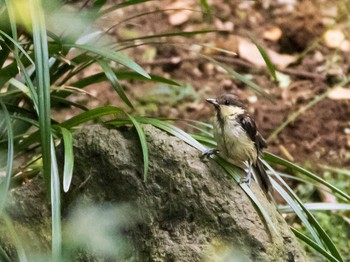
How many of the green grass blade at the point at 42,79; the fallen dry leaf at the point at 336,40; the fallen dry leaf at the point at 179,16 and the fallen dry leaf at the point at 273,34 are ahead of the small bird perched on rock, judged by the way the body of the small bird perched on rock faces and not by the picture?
1

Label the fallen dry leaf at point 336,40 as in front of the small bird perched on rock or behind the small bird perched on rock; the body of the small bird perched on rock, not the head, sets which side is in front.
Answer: behind

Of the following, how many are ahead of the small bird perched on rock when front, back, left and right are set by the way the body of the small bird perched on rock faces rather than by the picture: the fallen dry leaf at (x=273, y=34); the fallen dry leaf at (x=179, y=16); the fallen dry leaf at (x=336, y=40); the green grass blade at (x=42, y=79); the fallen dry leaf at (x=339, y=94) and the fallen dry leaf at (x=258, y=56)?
1

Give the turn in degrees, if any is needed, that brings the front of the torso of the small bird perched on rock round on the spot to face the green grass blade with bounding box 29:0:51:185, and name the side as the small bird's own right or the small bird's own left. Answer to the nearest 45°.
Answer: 0° — it already faces it

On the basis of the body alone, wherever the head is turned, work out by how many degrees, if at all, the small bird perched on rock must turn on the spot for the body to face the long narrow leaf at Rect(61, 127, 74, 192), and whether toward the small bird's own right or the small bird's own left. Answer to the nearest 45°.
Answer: approximately 45° to the small bird's own right

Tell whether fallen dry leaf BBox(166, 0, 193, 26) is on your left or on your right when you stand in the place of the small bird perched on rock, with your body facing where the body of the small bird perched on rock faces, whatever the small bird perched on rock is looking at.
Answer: on your right

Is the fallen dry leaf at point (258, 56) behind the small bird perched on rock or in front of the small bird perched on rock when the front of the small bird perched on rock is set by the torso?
behind

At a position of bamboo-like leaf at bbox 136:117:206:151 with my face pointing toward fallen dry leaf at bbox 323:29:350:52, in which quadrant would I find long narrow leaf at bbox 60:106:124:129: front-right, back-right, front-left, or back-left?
back-left

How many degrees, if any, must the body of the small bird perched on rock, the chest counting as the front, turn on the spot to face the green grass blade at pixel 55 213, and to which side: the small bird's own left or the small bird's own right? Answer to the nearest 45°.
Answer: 0° — it already faces it

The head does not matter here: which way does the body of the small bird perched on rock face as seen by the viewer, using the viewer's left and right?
facing the viewer and to the left of the viewer

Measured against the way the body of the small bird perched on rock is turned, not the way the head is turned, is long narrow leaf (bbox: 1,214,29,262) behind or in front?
in front

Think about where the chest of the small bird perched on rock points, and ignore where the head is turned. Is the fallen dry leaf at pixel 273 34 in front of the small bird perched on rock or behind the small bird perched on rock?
behind
